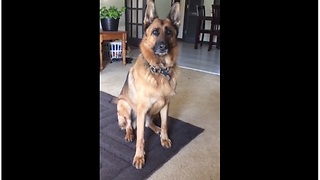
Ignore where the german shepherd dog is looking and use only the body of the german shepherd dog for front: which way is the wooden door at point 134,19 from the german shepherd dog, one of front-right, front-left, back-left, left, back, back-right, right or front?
back-left

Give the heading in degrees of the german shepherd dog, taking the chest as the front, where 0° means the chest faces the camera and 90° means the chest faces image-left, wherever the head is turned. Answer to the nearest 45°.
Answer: approximately 315°

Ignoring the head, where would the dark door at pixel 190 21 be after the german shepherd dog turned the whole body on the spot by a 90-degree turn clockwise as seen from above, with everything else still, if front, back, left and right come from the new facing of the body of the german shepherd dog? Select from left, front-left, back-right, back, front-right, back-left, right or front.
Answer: back-right
